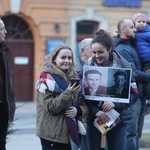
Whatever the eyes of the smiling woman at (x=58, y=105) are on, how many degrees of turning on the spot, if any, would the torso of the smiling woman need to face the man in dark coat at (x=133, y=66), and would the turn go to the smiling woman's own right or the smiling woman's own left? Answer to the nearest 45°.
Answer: approximately 90° to the smiling woman's own left

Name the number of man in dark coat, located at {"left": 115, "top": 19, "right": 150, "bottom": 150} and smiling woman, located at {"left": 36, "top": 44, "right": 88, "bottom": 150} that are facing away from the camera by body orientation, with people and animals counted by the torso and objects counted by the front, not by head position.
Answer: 0

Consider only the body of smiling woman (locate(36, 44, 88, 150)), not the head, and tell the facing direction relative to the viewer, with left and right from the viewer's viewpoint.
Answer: facing the viewer and to the right of the viewer

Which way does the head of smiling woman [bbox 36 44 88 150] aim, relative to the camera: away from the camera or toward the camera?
toward the camera
